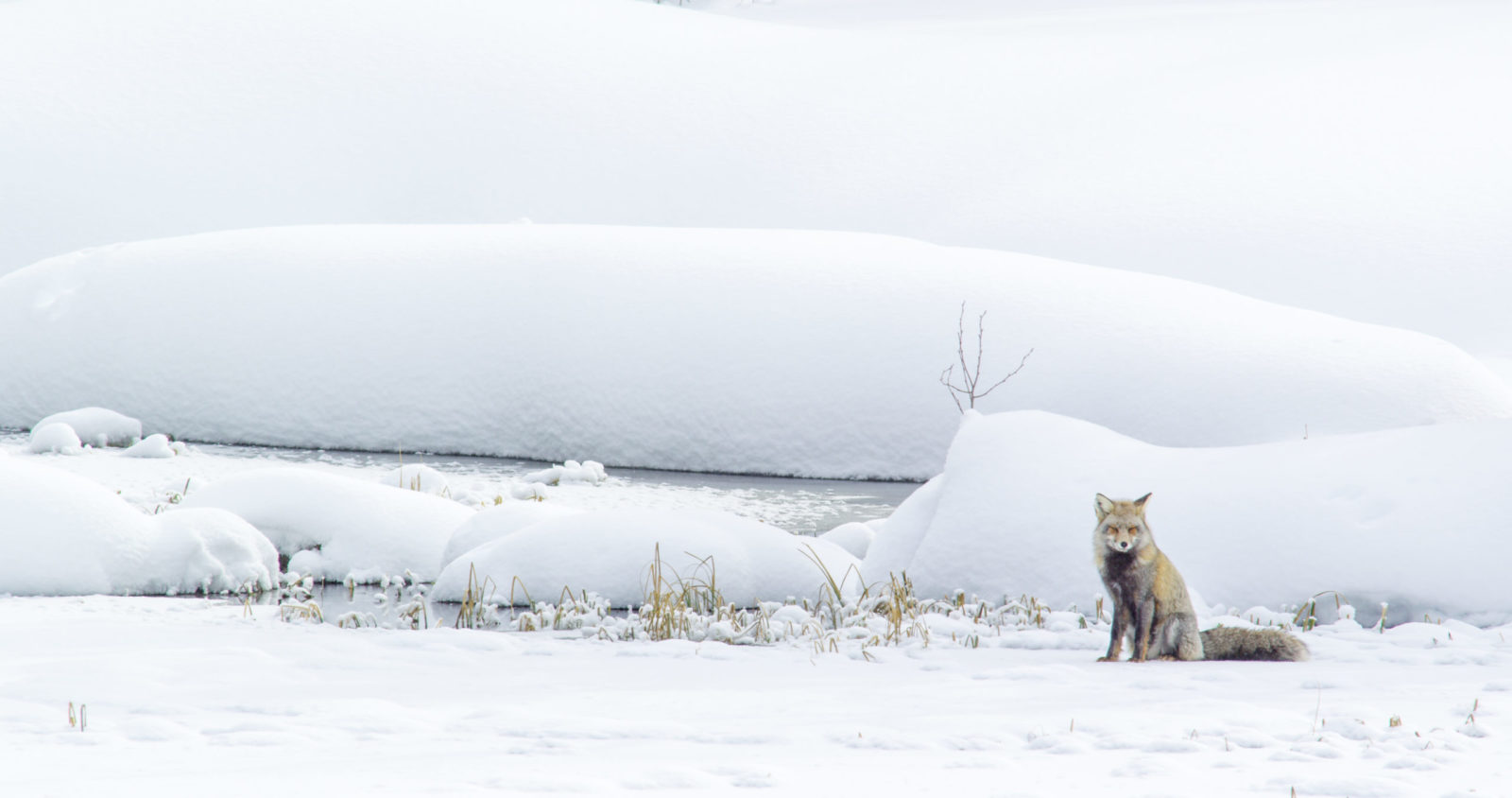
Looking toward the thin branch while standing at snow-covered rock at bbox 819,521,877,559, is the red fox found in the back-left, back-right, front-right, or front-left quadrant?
back-right

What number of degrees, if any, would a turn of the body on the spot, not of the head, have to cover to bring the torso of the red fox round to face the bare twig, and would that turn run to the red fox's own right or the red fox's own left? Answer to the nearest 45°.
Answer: approximately 135° to the red fox's own right

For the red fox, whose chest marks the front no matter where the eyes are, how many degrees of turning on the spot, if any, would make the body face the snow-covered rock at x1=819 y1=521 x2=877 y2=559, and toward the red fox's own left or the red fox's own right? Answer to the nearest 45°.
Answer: approximately 90° to the red fox's own right

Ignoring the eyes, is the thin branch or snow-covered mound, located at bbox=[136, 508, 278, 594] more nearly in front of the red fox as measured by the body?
the snow-covered mound

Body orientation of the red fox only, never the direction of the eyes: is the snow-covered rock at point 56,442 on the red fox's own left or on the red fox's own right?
on the red fox's own right

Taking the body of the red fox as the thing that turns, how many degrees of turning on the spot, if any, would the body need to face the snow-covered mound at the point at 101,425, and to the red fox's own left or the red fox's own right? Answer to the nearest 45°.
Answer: approximately 90° to the red fox's own right

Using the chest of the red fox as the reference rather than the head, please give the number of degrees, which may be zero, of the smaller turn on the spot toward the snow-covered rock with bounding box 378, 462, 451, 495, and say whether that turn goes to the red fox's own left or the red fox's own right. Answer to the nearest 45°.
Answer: approximately 90° to the red fox's own right

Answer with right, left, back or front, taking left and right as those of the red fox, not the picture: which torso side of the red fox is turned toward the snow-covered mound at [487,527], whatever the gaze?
right

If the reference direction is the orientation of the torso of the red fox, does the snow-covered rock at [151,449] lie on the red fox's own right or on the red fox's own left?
on the red fox's own right

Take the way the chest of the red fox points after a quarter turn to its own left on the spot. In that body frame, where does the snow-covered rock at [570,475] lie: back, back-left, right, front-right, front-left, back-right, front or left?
back

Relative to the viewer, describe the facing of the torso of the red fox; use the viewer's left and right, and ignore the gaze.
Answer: facing the viewer and to the left of the viewer

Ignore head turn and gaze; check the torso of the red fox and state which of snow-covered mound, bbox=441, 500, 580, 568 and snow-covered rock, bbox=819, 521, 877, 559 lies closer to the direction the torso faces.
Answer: the snow-covered mound

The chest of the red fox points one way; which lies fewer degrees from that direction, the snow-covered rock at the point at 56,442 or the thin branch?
the snow-covered rock

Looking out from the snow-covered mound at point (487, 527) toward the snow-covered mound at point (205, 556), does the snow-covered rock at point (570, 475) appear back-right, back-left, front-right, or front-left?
back-right
